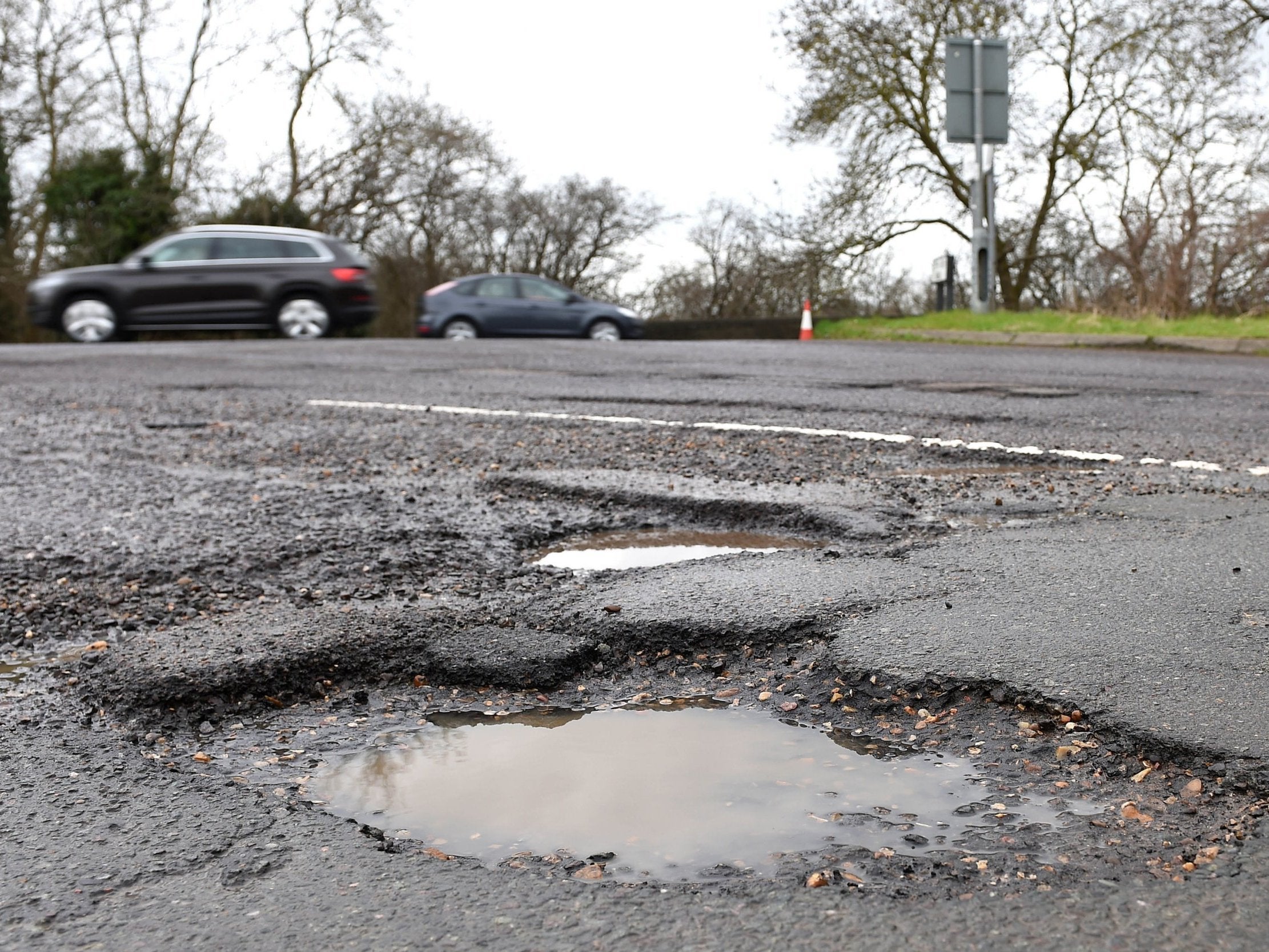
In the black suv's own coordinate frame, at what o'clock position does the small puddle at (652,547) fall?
The small puddle is roughly at 9 o'clock from the black suv.

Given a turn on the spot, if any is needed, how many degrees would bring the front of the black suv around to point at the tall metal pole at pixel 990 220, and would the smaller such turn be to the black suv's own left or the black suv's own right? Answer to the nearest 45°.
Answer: approximately 180°

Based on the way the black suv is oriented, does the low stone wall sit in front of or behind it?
behind

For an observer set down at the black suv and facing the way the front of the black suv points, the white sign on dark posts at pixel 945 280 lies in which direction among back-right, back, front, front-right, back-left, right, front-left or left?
back

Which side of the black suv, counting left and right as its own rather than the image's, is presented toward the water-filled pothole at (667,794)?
left

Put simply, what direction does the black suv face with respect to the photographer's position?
facing to the left of the viewer

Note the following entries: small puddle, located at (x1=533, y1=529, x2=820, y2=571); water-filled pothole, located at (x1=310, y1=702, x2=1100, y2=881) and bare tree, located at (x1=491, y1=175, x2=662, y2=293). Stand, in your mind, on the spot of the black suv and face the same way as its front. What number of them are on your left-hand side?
2

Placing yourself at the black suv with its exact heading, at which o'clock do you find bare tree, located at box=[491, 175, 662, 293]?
The bare tree is roughly at 4 o'clock from the black suv.

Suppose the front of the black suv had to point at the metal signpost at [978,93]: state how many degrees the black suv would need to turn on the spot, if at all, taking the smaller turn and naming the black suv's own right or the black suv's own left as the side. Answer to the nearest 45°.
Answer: approximately 180°
